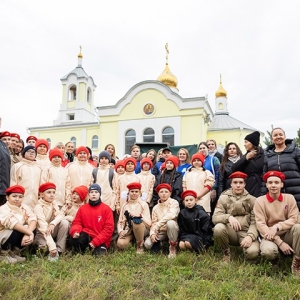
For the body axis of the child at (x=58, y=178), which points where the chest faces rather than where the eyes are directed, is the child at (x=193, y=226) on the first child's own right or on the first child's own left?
on the first child's own left

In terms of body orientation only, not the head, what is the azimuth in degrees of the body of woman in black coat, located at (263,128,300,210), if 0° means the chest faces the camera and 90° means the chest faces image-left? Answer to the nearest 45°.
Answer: approximately 0°

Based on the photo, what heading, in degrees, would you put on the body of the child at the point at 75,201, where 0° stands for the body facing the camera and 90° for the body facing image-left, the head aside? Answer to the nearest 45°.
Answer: approximately 45°

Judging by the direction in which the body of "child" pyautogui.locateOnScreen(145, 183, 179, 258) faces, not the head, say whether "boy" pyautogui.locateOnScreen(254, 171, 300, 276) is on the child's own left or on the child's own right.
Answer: on the child's own left

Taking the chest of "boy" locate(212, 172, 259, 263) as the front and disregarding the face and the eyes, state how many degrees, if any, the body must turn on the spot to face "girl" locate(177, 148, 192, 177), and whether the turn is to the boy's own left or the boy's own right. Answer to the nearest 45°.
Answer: approximately 135° to the boy's own right

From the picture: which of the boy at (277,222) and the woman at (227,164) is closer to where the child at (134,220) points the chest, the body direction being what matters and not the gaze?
the boy

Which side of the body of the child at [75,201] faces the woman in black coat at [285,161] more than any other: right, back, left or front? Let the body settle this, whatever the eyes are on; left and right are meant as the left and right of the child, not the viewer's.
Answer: left

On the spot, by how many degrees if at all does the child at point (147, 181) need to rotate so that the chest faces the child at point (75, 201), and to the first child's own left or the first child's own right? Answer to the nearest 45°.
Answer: approximately 45° to the first child's own right
